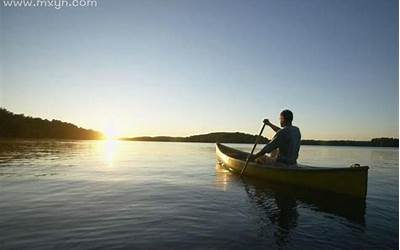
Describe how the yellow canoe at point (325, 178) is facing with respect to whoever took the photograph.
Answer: facing away from the viewer and to the left of the viewer

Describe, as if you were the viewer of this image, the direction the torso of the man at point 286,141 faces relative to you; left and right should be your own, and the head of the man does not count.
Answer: facing away from the viewer and to the left of the viewer
